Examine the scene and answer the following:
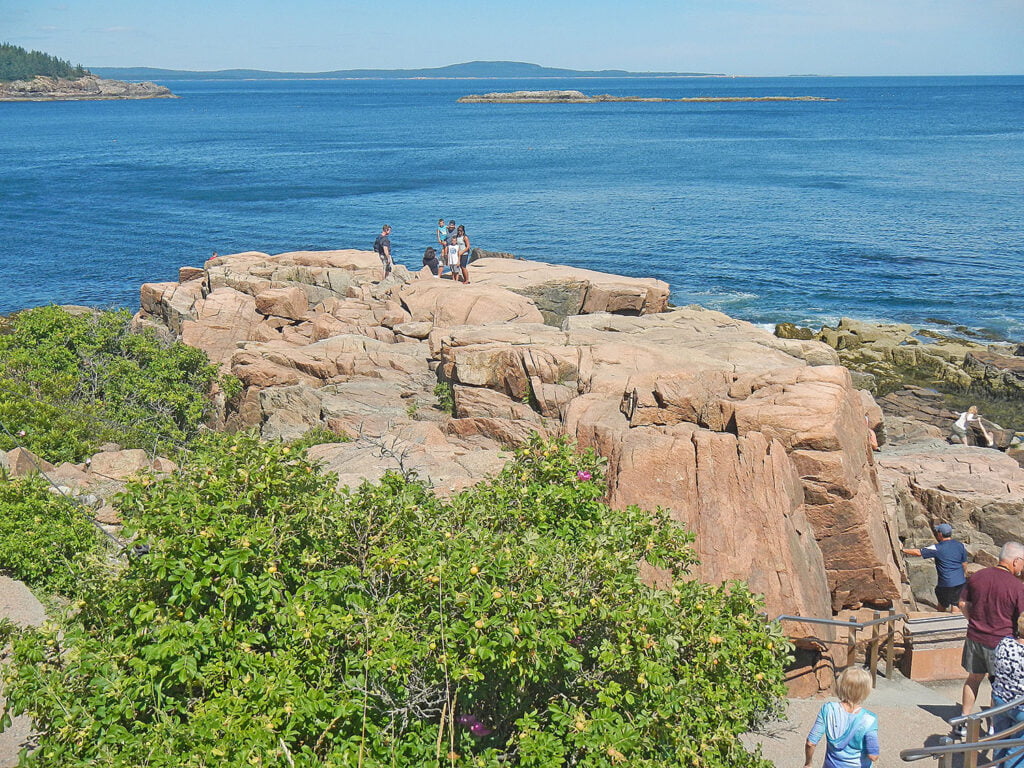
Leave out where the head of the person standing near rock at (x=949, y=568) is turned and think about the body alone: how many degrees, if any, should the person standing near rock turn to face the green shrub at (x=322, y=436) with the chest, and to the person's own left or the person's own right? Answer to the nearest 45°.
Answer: approximately 45° to the person's own left

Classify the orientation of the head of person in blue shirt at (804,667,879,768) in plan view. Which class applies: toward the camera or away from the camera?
away from the camera

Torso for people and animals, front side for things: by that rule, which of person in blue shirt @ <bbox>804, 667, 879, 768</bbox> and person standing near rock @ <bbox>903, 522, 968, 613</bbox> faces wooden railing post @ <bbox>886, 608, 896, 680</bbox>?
the person in blue shirt

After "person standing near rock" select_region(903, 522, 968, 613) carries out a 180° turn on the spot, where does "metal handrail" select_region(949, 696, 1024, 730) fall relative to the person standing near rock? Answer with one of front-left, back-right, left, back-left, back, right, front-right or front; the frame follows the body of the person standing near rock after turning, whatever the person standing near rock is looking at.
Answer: front-right

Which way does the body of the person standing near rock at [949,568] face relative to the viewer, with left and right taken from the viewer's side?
facing away from the viewer and to the left of the viewer

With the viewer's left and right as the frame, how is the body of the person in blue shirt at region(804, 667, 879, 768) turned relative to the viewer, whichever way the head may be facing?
facing away from the viewer

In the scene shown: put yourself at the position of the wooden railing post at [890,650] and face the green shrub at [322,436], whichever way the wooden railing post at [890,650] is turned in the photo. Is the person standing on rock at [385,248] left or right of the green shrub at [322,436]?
right

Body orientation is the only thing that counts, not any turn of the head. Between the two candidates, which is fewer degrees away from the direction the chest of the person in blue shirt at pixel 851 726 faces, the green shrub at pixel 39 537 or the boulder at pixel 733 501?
the boulder

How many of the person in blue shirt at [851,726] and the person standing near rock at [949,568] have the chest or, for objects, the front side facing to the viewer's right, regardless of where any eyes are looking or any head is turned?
0
